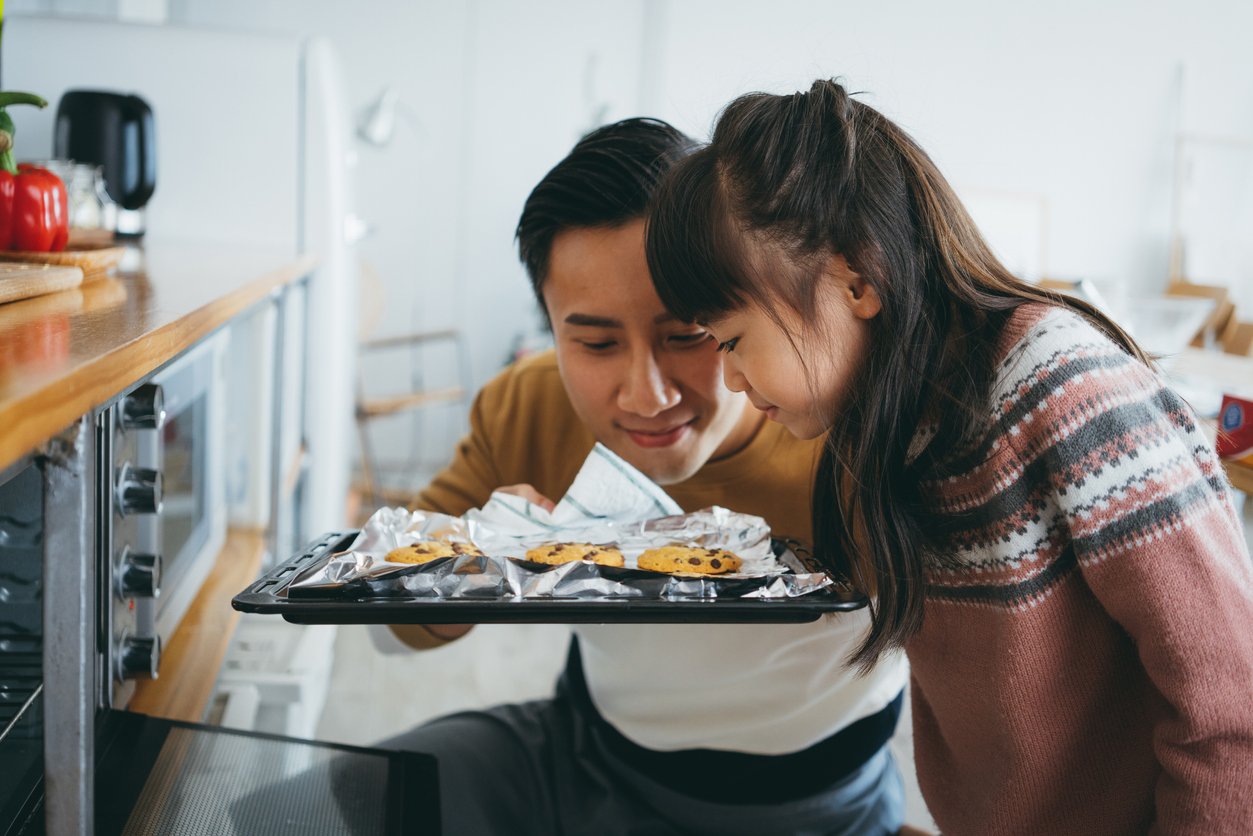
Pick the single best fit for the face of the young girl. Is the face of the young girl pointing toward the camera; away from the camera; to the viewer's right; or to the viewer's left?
to the viewer's left

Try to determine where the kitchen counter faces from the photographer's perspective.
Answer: facing the viewer and to the right of the viewer
